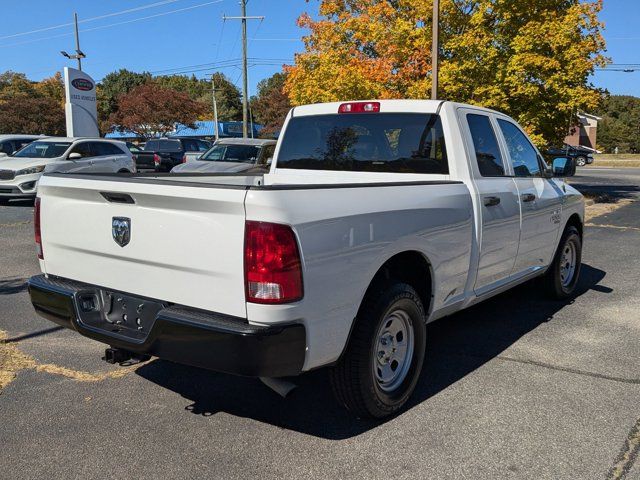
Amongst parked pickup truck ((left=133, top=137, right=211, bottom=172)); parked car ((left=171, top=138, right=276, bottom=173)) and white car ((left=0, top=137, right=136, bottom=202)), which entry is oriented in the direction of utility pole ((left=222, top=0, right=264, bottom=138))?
parked pickup truck ((left=133, top=137, right=211, bottom=172))

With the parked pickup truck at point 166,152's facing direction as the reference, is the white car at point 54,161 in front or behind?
behind

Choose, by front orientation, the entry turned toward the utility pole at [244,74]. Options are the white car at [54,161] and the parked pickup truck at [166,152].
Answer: the parked pickup truck

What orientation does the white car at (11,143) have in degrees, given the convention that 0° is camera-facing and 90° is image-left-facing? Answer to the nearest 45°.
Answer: approximately 45°

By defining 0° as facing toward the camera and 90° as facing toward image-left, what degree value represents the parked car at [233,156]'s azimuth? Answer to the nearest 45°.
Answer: approximately 45°

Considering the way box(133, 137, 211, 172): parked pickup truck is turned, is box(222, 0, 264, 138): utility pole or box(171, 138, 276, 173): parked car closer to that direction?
the utility pole

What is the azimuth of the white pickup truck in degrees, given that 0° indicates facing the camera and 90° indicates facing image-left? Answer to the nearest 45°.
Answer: approximately 225°

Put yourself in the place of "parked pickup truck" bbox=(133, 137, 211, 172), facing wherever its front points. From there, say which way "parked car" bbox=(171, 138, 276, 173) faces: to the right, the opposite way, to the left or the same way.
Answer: the opposite way

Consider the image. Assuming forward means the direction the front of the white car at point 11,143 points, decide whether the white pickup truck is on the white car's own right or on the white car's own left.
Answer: on the white car's own left

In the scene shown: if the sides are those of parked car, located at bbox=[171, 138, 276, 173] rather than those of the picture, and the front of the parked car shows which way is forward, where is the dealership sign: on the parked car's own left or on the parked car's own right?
on the parked car's own right

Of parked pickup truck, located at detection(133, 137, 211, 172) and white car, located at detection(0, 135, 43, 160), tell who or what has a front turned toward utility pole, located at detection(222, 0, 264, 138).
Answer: the parked pickup truck

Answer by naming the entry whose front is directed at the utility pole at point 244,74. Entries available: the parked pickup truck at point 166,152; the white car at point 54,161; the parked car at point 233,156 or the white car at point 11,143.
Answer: the parked pickup truck at point 166,152

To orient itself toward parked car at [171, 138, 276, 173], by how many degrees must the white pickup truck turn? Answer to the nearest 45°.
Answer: approximately 45° to its left

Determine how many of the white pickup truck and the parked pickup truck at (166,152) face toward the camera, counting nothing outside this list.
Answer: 0

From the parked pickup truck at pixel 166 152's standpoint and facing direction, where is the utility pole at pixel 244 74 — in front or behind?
in front

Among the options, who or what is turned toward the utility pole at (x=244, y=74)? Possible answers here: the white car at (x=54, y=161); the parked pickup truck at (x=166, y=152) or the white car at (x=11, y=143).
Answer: the parked pickup truck

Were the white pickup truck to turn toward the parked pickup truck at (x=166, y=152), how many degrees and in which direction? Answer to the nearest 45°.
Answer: approximately 45° to its left

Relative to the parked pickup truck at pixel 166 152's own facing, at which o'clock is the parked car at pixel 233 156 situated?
the parked car at pixel 233 156 is roughly at 4 o'clock from the parked pickup truck at pixel 166 152.
